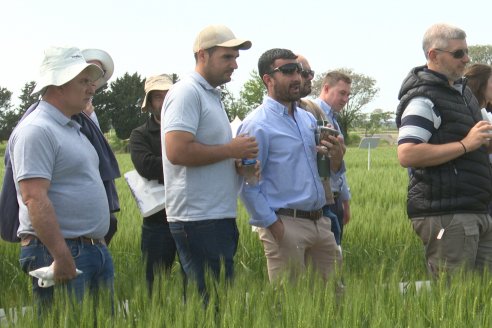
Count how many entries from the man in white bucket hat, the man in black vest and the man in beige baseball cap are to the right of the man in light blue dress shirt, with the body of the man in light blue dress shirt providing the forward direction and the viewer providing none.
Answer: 2

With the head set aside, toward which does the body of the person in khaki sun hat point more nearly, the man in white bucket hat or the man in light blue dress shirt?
the man in light blue dress shirt

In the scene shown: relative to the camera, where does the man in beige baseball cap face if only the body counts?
to the viewer's right

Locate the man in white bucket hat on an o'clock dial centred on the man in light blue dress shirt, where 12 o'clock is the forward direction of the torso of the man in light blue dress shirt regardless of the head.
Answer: The man in white bucket hat is roughly at 3 o'clock from the man in light blue dress shirt.

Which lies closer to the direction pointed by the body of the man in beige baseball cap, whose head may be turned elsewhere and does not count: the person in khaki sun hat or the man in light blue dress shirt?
the man in light blue dress shirt
